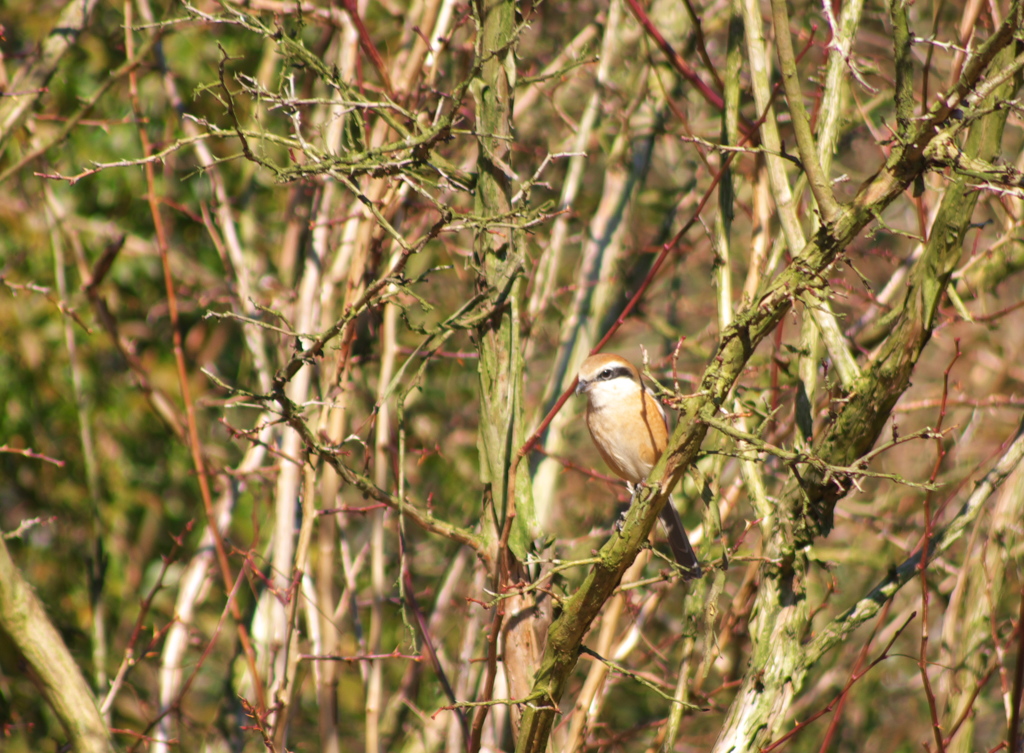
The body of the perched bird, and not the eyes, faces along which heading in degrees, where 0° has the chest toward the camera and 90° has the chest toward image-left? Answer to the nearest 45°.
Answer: approximately 45°
